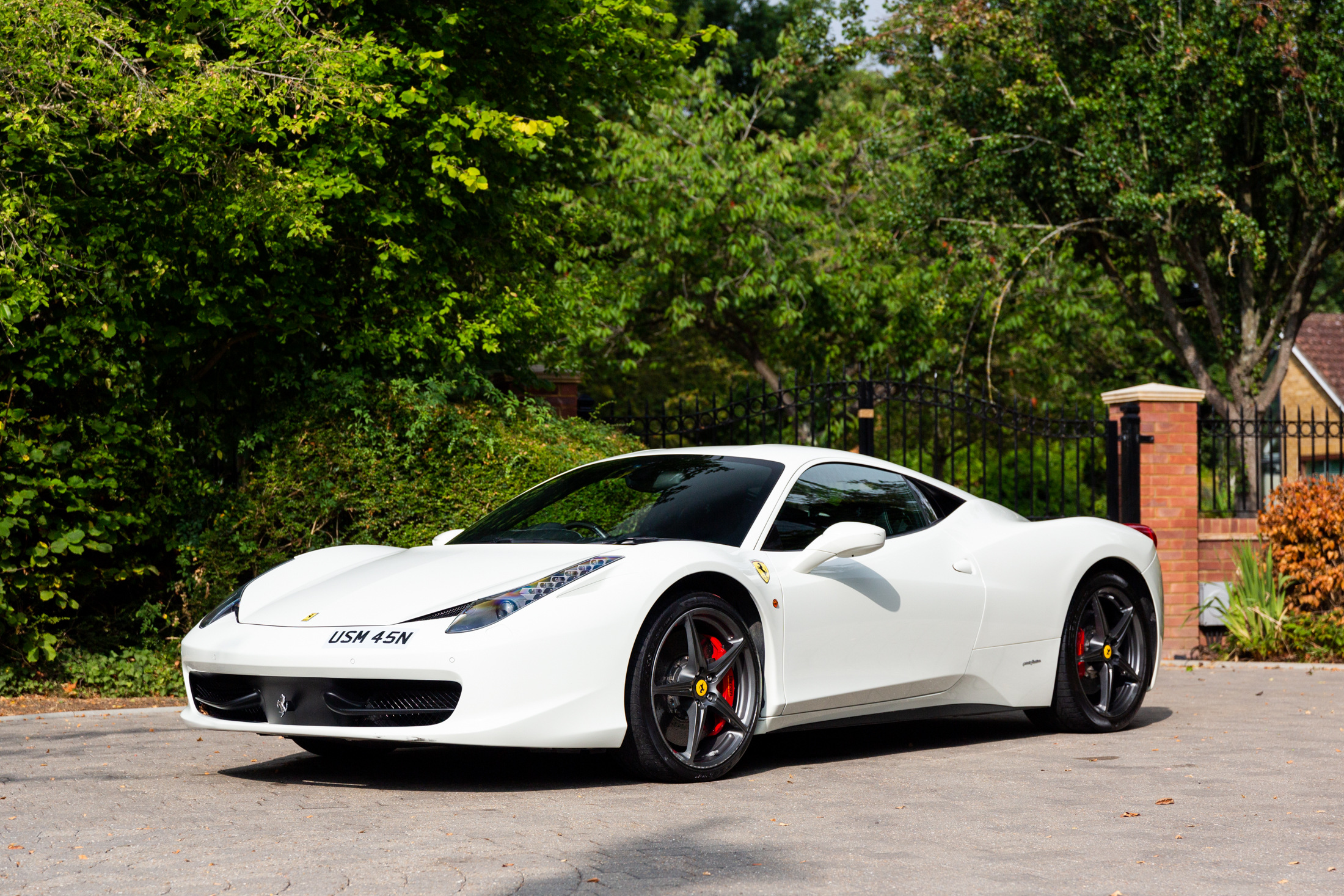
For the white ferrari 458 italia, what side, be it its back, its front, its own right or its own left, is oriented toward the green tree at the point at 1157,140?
back

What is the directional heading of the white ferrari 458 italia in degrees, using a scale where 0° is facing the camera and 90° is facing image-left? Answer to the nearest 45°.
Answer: approximately 45°

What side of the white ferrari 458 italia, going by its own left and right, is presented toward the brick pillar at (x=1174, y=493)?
back

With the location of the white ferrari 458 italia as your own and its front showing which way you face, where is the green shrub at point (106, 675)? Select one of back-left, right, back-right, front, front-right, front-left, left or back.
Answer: right

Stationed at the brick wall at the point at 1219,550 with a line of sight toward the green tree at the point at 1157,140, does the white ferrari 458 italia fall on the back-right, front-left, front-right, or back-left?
back-left

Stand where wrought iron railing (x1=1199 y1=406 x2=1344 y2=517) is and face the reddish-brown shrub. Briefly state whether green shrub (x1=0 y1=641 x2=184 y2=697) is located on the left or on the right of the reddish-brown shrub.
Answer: right

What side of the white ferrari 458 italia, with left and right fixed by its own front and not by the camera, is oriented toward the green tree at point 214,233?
right

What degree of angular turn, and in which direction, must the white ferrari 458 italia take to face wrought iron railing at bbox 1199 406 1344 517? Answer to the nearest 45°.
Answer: approximately 180°

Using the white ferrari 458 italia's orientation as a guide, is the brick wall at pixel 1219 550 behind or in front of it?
behind

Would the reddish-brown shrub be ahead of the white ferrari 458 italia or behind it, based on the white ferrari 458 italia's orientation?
behind

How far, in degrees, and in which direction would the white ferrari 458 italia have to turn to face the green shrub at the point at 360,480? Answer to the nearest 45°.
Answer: approximately 90° to its right
